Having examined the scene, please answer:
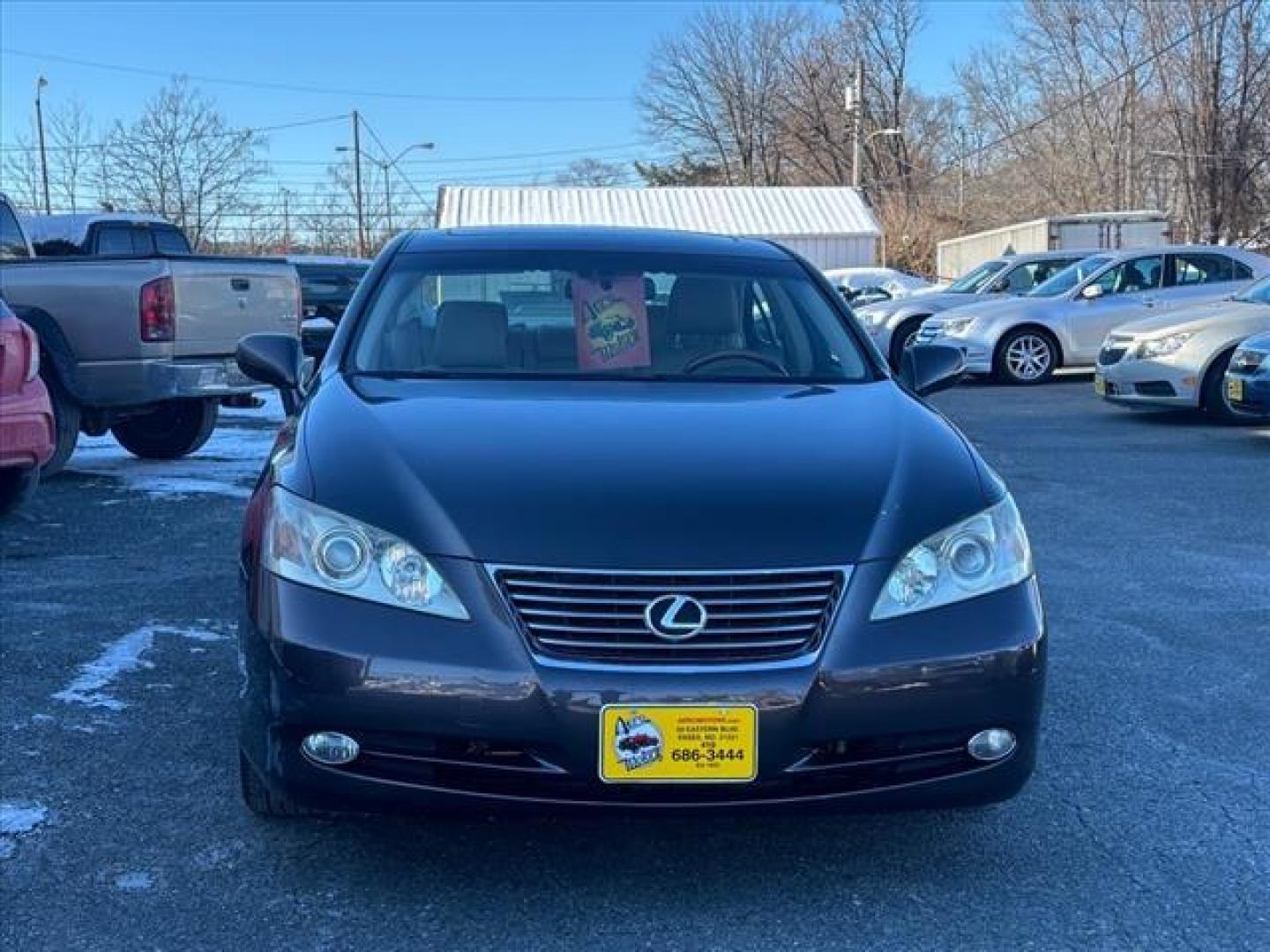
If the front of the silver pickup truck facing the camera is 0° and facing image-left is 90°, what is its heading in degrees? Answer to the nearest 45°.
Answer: approximately 135°

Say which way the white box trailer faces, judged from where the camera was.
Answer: facing away from the viewer and to the left of the viewer

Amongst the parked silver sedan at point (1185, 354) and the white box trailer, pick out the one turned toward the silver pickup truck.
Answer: the parked silver sedan

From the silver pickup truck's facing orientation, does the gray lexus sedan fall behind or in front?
behind

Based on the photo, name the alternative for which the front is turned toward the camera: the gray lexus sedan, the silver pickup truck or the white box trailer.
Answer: the gray lexus sedan

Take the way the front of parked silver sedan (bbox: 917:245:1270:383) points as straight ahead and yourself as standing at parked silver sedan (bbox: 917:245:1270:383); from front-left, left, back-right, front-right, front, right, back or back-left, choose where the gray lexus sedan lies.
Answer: front-left

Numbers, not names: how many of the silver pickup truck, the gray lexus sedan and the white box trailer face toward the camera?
1

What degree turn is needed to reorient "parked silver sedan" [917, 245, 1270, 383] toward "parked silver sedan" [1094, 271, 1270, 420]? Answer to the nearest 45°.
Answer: approximately 45° to its left

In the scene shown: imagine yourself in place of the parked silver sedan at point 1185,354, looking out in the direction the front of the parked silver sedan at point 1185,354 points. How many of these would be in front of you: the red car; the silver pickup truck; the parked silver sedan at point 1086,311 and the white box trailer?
2

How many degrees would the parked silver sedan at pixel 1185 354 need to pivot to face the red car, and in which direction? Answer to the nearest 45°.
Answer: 0° — it already faces it

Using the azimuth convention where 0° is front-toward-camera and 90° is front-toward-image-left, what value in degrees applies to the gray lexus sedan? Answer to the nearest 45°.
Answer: approximately 0°

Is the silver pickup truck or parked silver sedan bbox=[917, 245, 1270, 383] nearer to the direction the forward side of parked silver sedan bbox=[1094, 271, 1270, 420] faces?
the silver pickup truck
